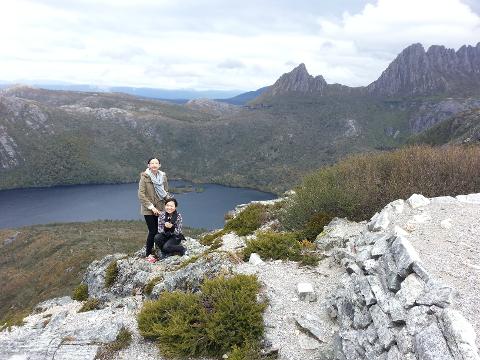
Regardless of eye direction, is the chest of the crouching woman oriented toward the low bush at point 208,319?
yes

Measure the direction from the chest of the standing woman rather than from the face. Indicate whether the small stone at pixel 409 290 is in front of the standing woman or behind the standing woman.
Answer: in front

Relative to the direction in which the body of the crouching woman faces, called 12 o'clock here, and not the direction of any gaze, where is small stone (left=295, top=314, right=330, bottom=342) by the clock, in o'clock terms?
The small stone is roughly at 11 o'clock from the crouching woman.

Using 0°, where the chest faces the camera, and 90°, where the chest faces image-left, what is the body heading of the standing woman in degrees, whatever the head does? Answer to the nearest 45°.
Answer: approximately 315°

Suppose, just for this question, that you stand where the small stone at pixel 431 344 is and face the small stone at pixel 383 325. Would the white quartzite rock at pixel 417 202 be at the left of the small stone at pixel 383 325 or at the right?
right

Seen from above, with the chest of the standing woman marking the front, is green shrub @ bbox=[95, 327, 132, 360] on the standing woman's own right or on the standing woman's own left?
on the standing woman's own right

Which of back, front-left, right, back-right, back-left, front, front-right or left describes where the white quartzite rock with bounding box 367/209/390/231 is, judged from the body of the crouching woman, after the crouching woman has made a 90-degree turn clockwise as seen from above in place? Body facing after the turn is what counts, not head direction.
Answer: back-left

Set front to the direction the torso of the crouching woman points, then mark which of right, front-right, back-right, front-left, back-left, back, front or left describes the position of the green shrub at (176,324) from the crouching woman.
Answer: front

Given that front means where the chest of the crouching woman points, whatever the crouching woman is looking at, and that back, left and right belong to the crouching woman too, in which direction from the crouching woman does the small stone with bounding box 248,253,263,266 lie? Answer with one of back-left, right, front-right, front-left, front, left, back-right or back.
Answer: front-left

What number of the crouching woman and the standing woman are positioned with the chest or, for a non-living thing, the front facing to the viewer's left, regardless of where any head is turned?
0

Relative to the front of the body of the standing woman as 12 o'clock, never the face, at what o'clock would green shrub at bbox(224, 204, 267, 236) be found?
The green shrub is roughly at 9 o'clock from the standing woman.
